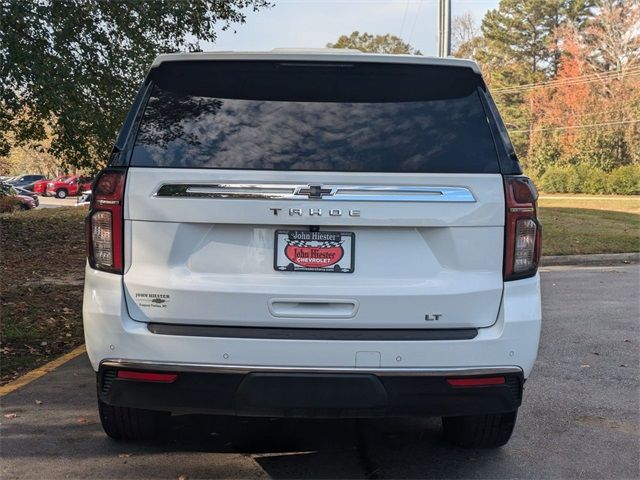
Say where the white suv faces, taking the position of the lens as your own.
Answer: facing away from the viewer

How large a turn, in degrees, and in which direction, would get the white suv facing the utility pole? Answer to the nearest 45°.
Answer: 0° — it already faces it

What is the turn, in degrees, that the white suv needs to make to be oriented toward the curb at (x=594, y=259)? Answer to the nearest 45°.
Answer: approximately 45° to its right

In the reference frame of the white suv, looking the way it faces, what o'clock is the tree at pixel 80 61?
The tree is roughly at 11 o'clock from the white suv.

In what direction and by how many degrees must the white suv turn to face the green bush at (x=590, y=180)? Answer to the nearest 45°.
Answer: approximately 45° to its right
